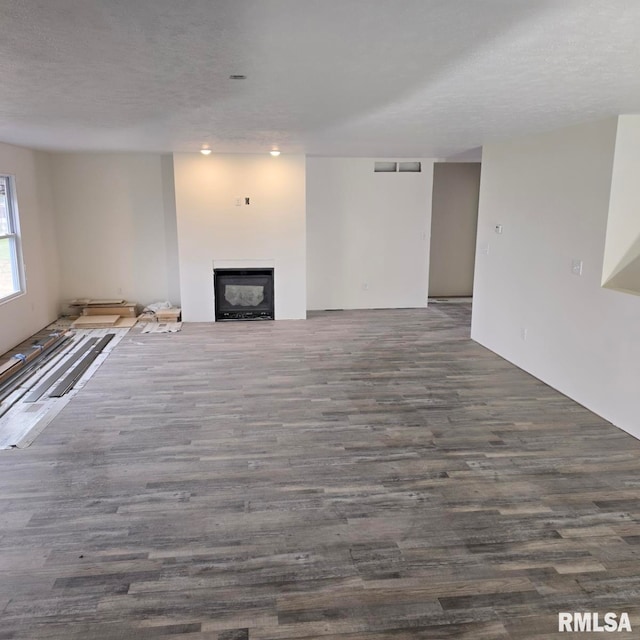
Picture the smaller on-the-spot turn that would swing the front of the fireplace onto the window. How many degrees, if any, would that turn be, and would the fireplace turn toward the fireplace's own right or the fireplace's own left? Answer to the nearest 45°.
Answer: approximately 90° to the fireplace's own right

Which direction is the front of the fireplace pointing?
toward the camera
